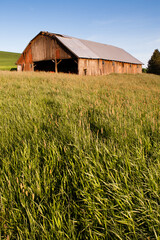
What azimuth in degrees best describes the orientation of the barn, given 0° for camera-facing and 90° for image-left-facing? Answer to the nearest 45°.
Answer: approximately 45°

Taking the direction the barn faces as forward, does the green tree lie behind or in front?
behind
